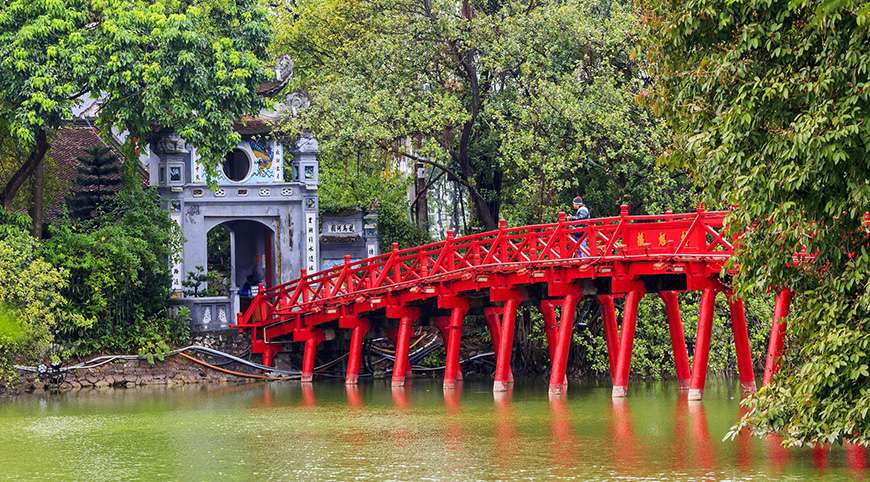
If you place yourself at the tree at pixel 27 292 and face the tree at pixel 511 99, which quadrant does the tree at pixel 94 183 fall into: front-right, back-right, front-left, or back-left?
front-left

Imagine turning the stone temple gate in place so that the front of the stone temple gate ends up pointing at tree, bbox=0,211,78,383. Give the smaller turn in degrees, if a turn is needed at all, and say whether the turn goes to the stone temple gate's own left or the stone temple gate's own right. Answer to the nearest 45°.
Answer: approximately 90° to the stone temple gate's own right

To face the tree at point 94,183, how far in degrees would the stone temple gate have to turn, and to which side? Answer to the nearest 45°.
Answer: approximately 135° to its right

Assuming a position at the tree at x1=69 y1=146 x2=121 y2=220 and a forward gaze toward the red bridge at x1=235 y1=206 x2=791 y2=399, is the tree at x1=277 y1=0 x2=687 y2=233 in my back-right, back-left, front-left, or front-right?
front-left

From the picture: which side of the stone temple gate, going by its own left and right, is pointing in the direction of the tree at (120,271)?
right

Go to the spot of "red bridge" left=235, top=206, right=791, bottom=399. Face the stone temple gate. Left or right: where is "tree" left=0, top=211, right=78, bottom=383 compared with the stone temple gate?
left

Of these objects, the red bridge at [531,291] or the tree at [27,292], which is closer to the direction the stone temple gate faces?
the red bridge

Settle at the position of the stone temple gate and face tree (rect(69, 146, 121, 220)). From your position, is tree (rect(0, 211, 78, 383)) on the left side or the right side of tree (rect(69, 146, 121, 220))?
left

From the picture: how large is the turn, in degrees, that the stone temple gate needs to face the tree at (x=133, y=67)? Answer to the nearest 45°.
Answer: approximately 90° to its right
